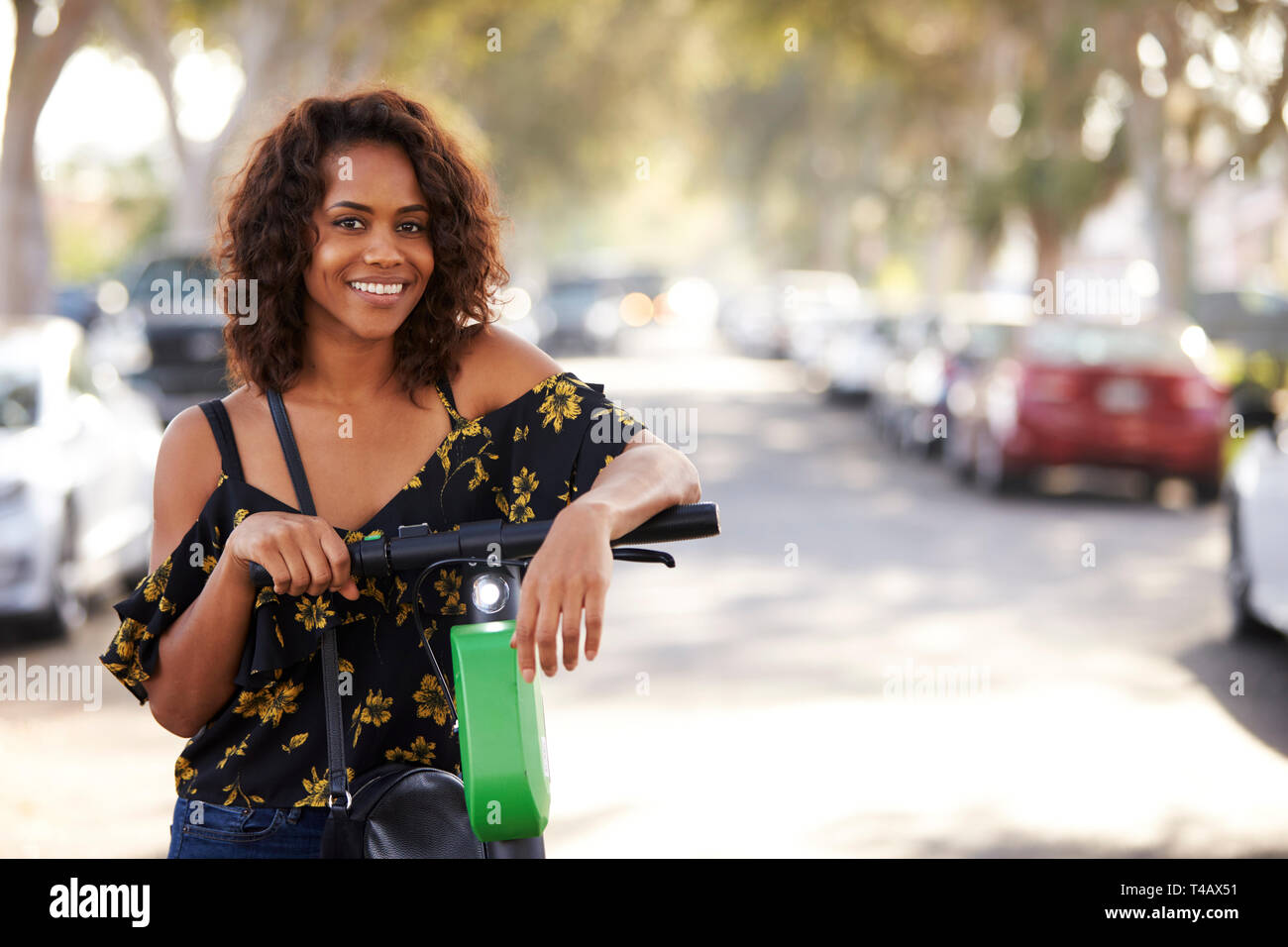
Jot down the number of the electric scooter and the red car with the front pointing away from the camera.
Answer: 1

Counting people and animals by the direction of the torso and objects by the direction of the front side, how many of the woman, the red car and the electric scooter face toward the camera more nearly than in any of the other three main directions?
2

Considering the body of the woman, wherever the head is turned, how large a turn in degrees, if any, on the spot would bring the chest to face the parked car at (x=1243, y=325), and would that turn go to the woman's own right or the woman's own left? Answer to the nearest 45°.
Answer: approximately 135° to the woman's own left

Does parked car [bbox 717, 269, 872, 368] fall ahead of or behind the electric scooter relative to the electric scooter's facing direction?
behind

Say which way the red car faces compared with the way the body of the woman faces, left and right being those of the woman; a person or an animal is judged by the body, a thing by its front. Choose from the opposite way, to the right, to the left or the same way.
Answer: the opposite way

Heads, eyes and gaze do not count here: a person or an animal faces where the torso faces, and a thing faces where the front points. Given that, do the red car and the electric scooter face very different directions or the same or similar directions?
very different directions

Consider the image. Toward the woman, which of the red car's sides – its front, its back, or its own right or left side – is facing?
back

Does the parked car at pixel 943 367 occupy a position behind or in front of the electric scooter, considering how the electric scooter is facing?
behind

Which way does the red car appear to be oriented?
away from the camera

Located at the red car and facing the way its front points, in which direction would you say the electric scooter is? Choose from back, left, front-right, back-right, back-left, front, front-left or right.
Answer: back
